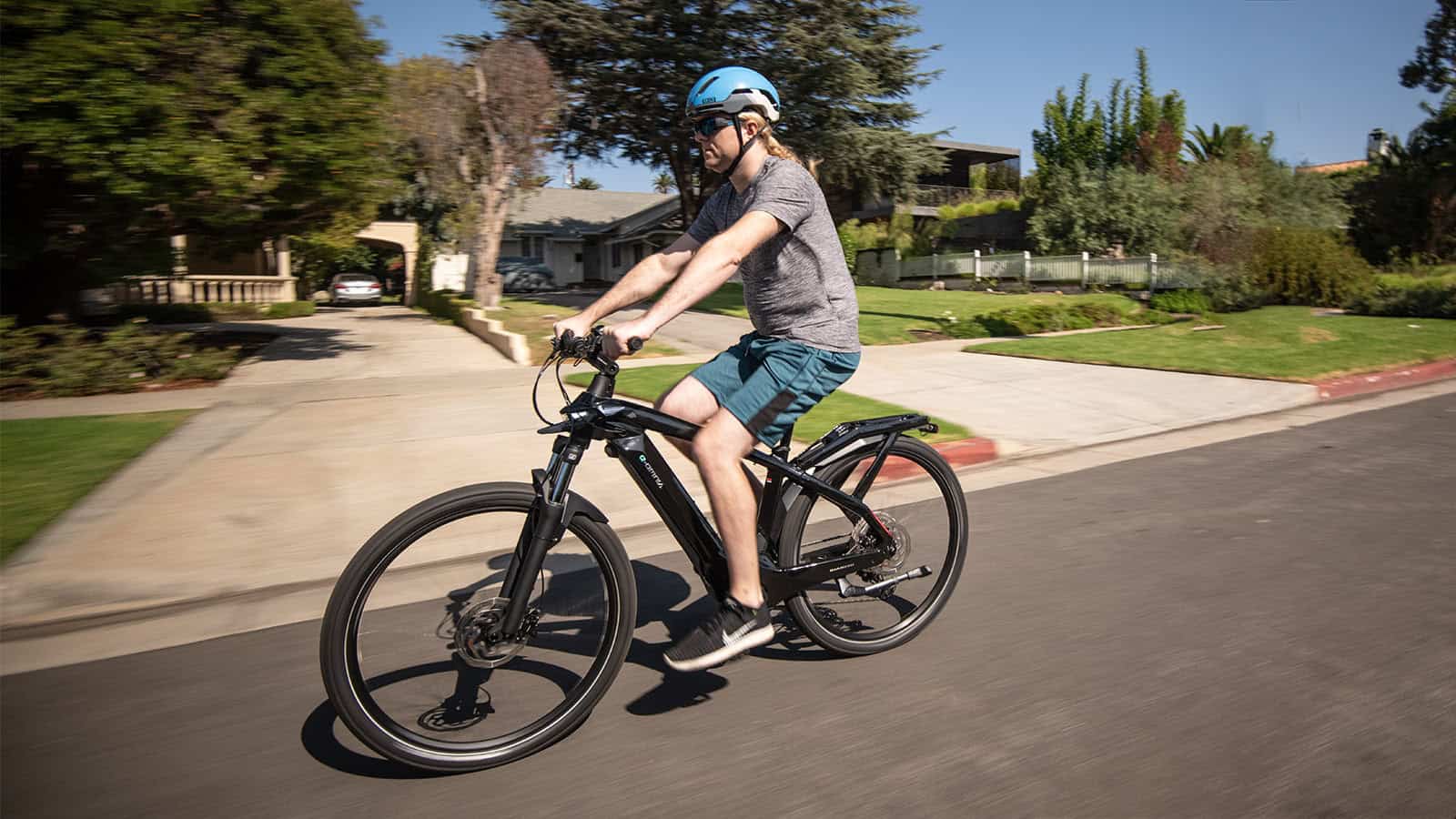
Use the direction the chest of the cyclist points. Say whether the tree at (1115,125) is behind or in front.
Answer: behind

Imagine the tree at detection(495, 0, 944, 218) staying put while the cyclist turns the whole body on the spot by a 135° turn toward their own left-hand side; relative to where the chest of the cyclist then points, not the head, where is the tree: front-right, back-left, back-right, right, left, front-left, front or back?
left

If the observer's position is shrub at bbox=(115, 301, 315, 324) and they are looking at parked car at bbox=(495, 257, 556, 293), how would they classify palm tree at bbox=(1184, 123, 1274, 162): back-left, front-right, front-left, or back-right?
front-right

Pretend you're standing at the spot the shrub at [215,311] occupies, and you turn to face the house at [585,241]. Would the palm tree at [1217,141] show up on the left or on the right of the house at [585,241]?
right

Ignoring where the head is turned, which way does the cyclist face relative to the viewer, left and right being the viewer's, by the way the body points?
facing the viewer and to the left of the viewer

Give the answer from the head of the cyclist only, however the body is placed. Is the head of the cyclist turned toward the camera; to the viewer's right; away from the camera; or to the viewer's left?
to the viewer's left
